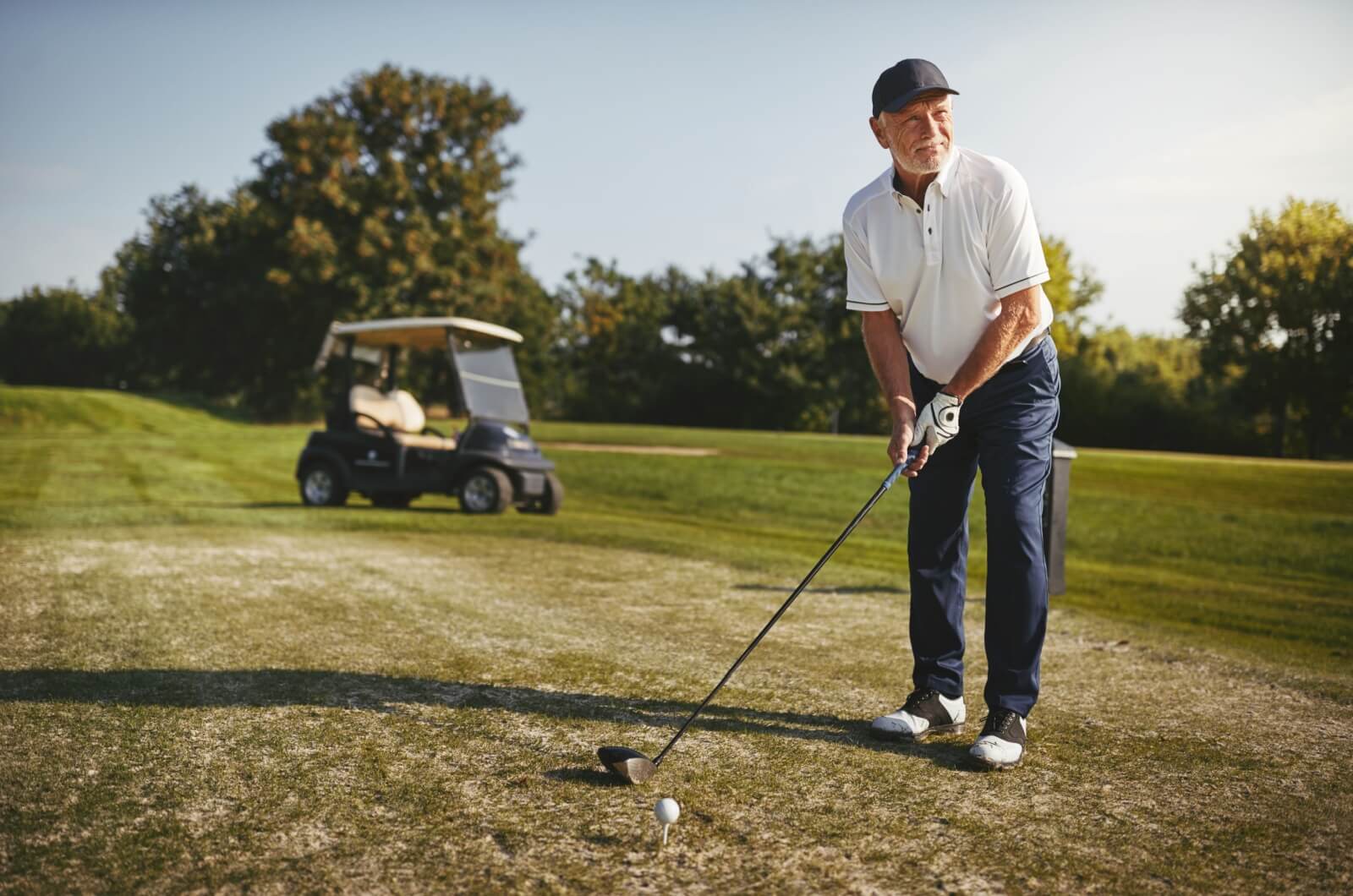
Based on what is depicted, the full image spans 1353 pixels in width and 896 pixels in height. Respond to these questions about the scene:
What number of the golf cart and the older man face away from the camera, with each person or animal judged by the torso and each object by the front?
0

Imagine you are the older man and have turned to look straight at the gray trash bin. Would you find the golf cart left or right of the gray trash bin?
left

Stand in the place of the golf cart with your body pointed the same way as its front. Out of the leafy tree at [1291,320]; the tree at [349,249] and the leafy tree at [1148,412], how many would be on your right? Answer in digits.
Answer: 0

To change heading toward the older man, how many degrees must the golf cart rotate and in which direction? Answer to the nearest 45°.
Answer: approximately 45° to its right

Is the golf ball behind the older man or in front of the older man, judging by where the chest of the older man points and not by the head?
in front

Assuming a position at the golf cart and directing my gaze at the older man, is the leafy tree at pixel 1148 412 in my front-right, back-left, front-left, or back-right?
back-left

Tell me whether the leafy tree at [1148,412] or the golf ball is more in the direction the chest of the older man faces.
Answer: the golf ball

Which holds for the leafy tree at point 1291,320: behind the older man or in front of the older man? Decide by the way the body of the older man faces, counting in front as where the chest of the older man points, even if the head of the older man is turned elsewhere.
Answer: behind

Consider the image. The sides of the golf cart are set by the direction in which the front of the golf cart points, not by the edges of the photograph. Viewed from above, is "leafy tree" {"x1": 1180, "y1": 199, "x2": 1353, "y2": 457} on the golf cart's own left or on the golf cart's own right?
on the golf cart's own left

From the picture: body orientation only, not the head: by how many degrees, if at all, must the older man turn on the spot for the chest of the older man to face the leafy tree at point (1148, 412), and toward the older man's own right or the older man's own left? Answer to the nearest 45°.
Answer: approximately 135° to the older man's own right

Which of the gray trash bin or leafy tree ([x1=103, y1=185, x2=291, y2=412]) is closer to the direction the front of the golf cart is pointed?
the gray trash bin

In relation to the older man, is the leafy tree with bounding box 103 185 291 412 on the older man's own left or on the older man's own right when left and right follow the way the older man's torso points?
on the older man's own right

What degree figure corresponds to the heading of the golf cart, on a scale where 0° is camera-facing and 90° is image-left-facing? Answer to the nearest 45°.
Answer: approximately 315°

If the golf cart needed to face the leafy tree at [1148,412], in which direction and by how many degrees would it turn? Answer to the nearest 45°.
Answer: approximately 90° to its left
